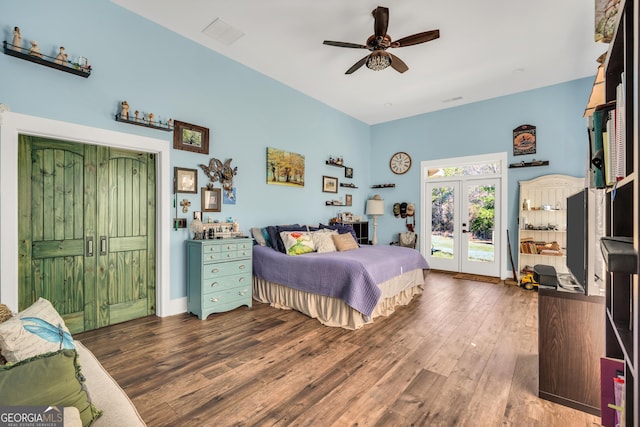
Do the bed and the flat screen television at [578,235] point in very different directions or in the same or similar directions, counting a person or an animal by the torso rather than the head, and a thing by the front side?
very different directions

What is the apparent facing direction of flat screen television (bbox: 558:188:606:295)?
to the viewer's left

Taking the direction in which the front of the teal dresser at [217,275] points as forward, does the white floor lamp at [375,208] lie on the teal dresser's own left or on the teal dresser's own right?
on the teal dresser's own left

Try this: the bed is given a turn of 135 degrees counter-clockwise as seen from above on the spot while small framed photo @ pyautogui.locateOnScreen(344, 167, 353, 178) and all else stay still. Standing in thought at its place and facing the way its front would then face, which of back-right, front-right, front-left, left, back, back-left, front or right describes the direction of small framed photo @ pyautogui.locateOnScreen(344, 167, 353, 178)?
front

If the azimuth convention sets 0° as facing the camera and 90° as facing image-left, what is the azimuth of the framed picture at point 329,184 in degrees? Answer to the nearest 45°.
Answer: approximately 315°

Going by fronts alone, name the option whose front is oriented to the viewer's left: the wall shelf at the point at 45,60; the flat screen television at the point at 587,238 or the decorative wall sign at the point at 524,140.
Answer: the flat screen television

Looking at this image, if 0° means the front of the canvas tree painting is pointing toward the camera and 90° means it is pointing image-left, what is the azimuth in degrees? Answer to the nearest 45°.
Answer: approximately 315°

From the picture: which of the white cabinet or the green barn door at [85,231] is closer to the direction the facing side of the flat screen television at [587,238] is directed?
the green barn door

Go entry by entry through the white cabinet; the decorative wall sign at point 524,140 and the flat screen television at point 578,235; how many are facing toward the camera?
2

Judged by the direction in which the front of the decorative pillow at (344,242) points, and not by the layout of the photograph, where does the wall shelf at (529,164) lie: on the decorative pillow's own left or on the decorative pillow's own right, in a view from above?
on the decorative pillow's own left

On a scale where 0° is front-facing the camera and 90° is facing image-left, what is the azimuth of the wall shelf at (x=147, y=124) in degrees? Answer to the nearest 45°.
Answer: approximately 315°
